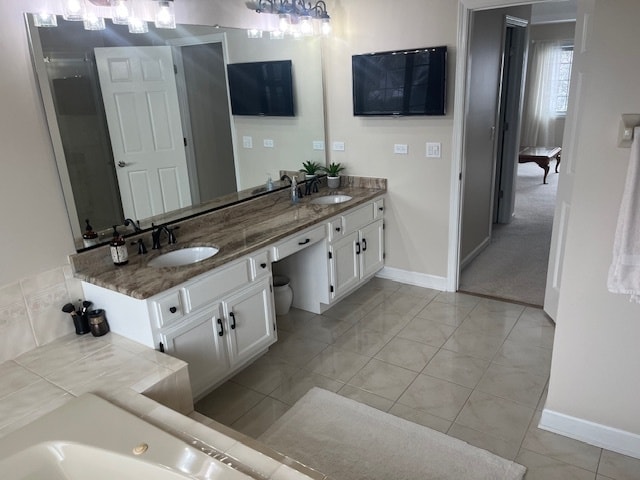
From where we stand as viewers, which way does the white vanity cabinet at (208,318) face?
facing the viewer and to the right of the viewer

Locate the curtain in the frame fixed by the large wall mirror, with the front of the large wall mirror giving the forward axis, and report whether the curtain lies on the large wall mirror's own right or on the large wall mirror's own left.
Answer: on the large wall mirror's own left

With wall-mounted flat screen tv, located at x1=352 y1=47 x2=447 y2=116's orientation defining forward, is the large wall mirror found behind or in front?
in front

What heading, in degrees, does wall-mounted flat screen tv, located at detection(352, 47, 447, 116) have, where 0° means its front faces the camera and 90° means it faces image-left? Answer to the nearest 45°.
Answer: approximately 45°

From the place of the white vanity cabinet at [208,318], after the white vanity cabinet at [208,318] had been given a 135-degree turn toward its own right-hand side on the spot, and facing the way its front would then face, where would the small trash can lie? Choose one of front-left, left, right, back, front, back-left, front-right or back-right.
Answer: back-right

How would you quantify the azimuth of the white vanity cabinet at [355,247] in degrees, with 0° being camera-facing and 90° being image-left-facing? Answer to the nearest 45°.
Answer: approximately 315°
